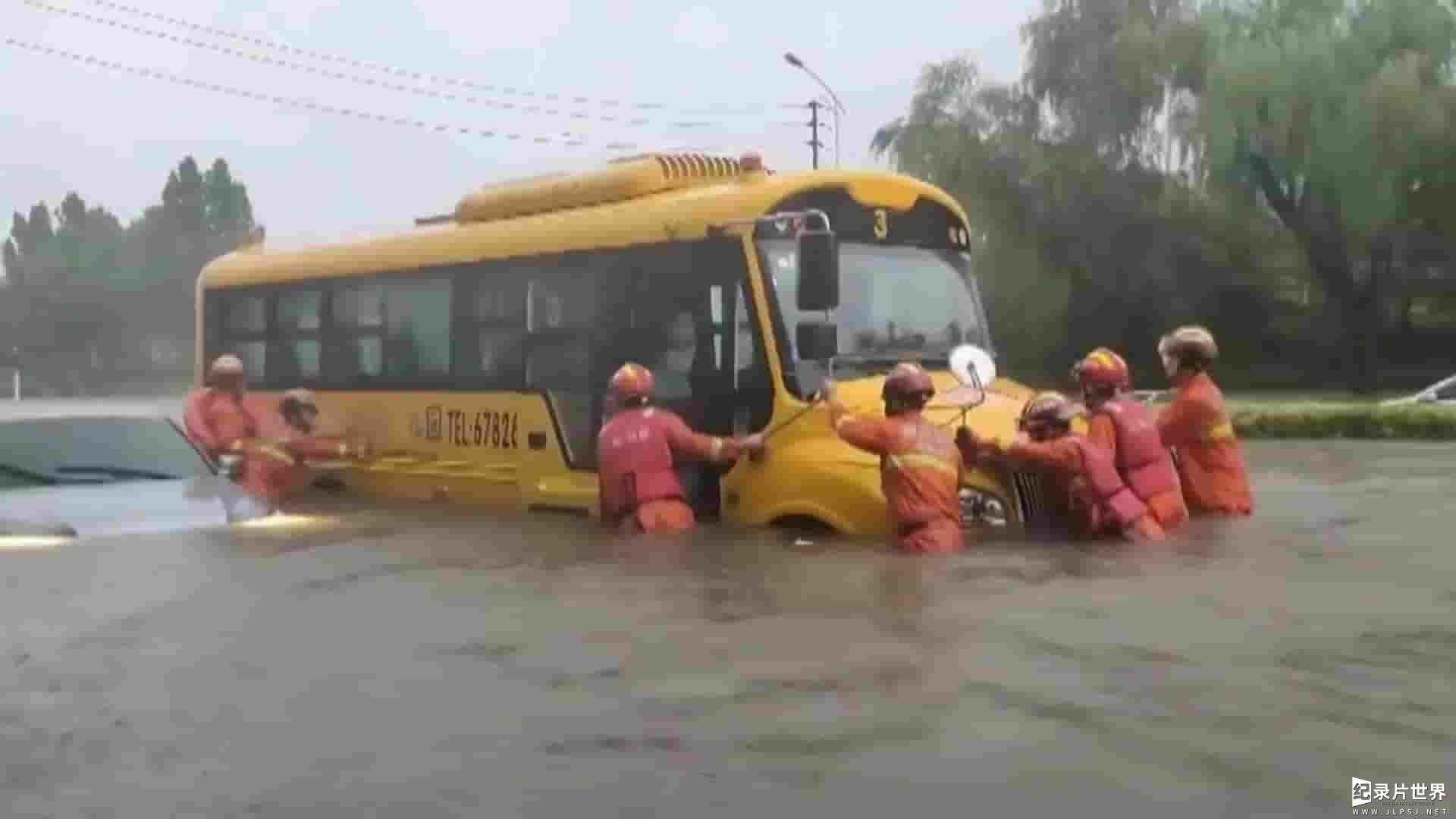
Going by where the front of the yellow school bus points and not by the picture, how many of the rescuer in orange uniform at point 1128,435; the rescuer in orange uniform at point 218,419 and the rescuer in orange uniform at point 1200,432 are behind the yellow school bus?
1

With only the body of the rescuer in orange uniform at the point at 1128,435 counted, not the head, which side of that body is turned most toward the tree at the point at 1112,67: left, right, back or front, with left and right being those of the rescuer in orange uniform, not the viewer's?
right

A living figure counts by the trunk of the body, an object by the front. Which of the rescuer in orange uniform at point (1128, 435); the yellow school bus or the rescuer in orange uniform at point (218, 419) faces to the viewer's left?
the rescuer in orange uniform at point (1128, 435)

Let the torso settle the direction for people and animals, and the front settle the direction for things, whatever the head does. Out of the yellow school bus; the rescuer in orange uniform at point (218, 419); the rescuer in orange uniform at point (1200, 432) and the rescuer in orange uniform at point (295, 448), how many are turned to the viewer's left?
1

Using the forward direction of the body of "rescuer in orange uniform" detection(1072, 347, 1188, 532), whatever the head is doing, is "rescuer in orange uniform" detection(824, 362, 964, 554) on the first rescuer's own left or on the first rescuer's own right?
on the first rescuer's own left

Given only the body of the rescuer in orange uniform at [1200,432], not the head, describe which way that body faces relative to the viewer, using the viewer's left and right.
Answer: facing to the left of the viewer

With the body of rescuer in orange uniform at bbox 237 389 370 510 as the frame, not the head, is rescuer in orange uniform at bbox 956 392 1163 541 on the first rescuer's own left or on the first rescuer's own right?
on the first rescuer's own right

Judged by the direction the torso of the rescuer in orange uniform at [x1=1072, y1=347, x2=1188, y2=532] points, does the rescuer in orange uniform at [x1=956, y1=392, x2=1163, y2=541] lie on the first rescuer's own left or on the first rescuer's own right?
on the first rescuer's own left

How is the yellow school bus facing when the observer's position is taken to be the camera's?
facing the viewer and to the right of the viewer

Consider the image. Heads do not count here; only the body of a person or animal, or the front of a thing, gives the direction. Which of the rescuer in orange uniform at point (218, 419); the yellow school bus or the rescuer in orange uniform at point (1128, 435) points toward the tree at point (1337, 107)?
the rescuer in orange uniform at point (218, 419)
